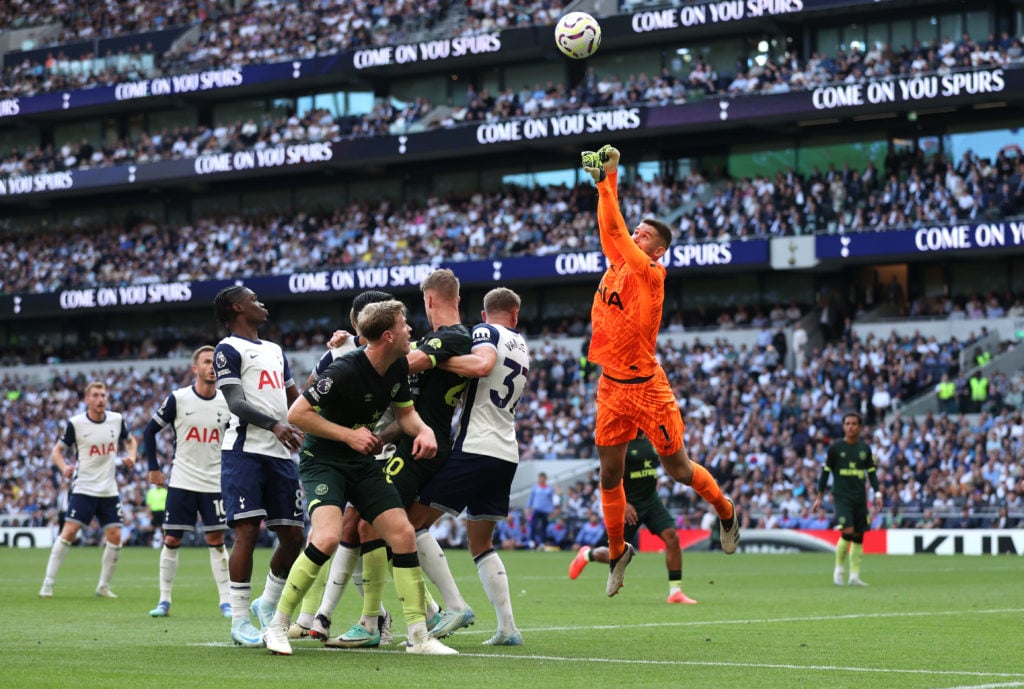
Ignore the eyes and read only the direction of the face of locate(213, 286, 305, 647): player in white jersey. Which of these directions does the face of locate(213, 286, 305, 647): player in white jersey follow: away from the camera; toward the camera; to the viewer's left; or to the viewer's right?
to the viewer's right

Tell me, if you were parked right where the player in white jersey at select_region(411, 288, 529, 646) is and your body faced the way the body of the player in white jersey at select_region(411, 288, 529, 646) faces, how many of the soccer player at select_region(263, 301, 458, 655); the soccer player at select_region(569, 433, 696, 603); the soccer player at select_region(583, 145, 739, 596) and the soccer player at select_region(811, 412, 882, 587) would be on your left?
1

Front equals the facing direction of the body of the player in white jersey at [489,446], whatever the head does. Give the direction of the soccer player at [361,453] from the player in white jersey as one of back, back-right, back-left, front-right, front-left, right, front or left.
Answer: left

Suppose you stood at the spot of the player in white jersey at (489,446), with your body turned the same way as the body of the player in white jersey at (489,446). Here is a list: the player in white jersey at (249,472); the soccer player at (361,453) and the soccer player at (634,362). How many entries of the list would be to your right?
1

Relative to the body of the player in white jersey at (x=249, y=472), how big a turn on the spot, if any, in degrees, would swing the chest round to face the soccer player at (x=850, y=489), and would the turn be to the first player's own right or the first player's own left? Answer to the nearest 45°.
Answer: approximately 90° to the first player's own left

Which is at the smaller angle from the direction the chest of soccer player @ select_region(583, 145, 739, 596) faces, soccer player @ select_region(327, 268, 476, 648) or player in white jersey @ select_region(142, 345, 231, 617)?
the soccer player

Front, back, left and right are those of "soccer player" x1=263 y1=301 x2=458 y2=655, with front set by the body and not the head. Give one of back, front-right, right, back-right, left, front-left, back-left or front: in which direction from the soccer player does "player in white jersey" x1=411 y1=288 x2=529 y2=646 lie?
left

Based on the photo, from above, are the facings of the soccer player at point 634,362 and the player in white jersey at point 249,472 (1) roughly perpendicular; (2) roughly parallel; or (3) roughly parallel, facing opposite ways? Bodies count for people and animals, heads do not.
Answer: roughly perpendicular

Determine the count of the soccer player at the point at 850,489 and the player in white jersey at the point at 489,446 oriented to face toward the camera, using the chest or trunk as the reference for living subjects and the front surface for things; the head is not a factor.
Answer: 1

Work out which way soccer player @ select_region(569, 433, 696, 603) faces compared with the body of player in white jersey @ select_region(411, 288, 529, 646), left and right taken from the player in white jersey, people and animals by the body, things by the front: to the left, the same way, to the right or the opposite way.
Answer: the opposite way

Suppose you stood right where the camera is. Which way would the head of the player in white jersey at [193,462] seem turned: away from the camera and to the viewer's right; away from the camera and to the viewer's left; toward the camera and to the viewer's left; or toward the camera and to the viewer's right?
toward the camera and to the viewer's right

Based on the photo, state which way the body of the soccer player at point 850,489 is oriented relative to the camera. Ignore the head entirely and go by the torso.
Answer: toward the camera

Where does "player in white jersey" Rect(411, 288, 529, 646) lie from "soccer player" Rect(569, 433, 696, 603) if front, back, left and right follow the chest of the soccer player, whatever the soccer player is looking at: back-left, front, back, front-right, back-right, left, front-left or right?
front-right

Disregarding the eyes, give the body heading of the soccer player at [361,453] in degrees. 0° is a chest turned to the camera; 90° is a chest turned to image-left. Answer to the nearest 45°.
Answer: approximately 315°

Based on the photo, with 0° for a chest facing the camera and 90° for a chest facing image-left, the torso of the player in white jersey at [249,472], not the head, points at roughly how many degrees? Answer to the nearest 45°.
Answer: approximately 315°

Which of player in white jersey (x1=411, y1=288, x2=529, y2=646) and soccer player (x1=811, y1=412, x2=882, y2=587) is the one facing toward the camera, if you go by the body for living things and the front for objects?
the soccer player

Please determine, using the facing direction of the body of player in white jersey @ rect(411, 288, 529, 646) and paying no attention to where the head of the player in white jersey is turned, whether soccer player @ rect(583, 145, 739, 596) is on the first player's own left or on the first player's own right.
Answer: on the first player's own right

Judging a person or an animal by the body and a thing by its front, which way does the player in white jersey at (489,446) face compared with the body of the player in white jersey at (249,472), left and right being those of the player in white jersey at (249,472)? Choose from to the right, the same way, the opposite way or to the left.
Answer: the opposite way

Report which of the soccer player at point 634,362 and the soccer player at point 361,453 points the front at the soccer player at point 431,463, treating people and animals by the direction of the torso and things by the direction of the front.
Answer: the soccer player at point 634,362
